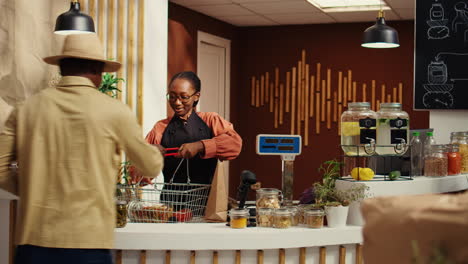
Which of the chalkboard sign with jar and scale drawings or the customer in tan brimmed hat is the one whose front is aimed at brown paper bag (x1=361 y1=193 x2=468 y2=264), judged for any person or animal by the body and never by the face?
the chalkboard sign with jar and scale drawings

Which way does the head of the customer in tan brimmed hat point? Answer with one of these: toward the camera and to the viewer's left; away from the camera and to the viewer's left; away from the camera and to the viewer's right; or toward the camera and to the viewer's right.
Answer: away from the camera and to the viewer's right

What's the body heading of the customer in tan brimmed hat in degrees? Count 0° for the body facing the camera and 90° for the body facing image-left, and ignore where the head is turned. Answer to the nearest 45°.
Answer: approximately 180°

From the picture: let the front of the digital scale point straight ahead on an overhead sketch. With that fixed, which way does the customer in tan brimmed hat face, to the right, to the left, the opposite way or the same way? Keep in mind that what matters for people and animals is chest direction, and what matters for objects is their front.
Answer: the opposite way

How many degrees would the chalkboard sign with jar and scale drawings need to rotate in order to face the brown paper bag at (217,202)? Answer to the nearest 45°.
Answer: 0° — it already faces it

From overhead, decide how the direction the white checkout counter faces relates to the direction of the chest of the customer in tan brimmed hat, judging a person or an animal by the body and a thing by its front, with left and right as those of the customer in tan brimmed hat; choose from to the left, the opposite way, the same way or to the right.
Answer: the opposite way
